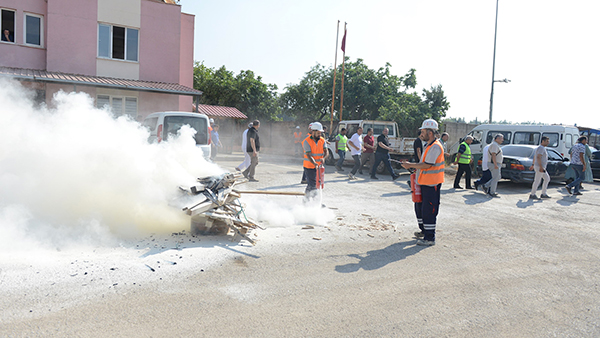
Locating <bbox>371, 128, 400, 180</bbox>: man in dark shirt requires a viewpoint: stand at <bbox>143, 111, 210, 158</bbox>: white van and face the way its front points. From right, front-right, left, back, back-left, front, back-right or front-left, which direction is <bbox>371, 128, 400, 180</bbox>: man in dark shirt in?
back-right

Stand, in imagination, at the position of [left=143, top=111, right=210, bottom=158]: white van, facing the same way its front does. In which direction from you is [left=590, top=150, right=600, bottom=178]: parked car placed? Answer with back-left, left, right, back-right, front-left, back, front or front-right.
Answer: back-right

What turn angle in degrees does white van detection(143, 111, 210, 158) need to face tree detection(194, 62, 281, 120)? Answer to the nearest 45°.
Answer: approximately 45° to its right

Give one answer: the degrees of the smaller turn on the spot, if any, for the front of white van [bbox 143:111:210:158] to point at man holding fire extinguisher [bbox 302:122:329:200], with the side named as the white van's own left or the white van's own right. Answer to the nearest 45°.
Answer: approximately 180°

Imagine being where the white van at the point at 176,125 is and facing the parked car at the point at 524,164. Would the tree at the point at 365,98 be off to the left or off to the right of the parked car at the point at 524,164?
left

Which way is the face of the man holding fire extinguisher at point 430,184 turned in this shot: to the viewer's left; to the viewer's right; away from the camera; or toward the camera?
to the viewer's left

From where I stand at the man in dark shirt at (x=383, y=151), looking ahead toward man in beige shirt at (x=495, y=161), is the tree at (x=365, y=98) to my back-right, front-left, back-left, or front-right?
back-left

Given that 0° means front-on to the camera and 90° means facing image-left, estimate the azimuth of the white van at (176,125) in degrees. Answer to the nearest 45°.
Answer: approximately 135°

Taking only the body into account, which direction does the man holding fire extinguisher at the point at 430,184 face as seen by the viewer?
to the viewer's left

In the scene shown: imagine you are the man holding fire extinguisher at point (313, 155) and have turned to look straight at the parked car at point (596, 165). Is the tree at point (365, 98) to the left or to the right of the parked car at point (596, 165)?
left
